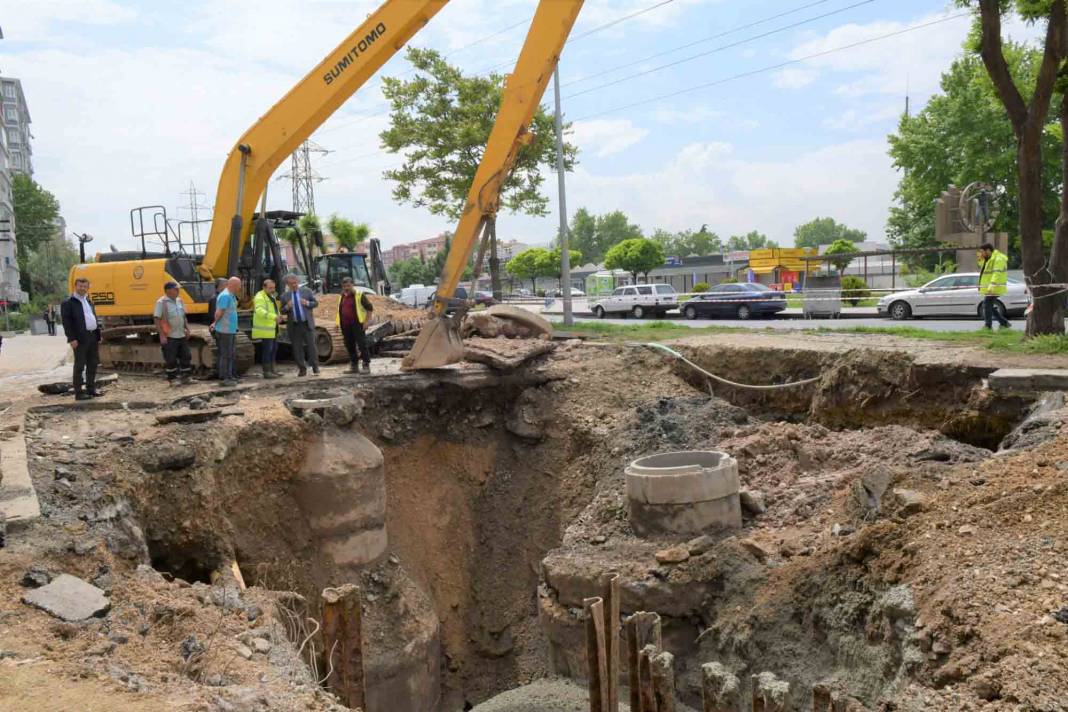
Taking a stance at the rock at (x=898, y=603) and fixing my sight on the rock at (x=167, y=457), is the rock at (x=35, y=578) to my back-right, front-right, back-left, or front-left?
front-left

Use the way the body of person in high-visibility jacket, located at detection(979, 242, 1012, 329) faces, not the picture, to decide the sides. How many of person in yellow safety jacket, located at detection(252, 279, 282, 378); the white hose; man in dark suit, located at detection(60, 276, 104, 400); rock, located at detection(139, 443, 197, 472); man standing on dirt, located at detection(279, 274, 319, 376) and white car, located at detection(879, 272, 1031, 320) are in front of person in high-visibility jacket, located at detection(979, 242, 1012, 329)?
5

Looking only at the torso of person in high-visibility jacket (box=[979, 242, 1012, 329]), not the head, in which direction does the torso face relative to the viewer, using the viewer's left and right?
facing the viewer and to the left of the viewer

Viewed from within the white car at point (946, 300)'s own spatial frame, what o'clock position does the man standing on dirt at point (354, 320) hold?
The man standing on dirt is roughly at 10 o'clock from the white car.

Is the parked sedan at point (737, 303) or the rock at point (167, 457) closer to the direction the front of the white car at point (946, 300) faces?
the parked sedan

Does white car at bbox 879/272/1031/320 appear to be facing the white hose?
no

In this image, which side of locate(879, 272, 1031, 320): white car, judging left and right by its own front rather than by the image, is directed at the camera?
left

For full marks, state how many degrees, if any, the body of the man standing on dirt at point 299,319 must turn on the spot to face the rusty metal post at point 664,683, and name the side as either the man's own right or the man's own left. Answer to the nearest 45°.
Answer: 0° — they already face it

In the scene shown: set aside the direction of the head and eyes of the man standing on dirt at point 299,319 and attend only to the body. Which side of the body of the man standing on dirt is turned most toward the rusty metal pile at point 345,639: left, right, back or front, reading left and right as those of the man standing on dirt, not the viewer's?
front

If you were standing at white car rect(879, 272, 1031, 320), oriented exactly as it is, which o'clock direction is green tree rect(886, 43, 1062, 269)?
The green tree is roughly at 3 o'clock from the white car.

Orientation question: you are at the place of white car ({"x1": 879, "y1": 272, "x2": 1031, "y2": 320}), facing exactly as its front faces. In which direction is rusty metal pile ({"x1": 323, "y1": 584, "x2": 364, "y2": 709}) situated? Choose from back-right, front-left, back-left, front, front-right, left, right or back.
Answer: left

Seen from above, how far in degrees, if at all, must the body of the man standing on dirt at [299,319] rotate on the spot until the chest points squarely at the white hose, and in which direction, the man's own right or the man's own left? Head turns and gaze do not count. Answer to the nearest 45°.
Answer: approximately 90° to the man's own left

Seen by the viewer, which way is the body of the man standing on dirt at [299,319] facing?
toward the camera

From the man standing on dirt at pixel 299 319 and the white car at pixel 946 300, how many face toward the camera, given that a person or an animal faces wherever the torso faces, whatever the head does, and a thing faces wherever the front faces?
1

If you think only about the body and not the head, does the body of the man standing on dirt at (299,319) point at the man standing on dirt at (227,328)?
no
